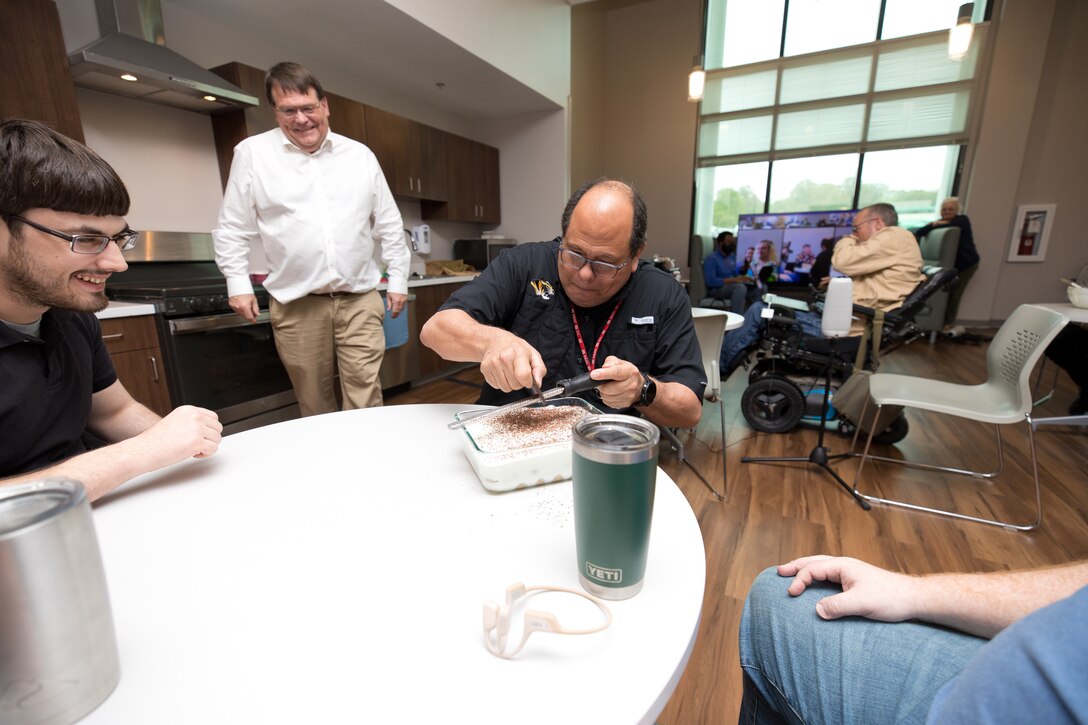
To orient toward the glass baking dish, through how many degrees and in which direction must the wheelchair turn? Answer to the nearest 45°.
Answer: approximately 90° to its left

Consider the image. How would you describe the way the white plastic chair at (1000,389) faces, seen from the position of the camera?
facing to the left of the viewer

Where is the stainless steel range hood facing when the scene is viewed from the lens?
facing the viewer and to the right of the viewer

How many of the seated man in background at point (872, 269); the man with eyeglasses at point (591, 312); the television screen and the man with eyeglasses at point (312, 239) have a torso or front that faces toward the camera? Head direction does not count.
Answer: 3

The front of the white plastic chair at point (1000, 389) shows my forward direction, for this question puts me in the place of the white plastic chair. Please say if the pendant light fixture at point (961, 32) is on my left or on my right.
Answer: on my right

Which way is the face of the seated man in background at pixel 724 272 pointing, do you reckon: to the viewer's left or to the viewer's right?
to the viewer's right

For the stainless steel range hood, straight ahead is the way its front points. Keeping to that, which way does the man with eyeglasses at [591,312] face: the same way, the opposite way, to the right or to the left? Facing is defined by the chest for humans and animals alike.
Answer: to the right

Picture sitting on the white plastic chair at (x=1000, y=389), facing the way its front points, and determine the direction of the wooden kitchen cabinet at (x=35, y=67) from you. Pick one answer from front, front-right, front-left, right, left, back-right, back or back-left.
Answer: front-left

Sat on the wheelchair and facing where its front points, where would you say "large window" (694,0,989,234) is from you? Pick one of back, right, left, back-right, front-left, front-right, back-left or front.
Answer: right

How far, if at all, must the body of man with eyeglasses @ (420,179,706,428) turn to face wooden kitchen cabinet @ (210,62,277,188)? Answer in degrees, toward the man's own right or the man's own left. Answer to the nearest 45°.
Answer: approximately 135° to the man's own right

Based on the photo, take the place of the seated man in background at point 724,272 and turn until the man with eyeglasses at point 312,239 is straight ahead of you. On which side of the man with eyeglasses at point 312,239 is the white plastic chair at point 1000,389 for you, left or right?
left

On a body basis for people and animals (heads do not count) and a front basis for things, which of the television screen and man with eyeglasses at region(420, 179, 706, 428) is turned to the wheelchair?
the television screen

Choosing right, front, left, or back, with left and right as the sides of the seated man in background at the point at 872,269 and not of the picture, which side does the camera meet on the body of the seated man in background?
left

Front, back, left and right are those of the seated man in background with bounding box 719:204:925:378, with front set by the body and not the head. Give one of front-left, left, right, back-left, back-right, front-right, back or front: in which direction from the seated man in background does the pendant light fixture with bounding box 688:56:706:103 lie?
front-right

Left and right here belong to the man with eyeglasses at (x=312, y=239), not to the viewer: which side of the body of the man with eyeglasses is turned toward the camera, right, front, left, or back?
front

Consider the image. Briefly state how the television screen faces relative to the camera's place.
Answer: facing the viewer

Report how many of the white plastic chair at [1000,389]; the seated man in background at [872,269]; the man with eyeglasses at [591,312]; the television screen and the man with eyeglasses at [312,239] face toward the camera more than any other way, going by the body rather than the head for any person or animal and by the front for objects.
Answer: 3
